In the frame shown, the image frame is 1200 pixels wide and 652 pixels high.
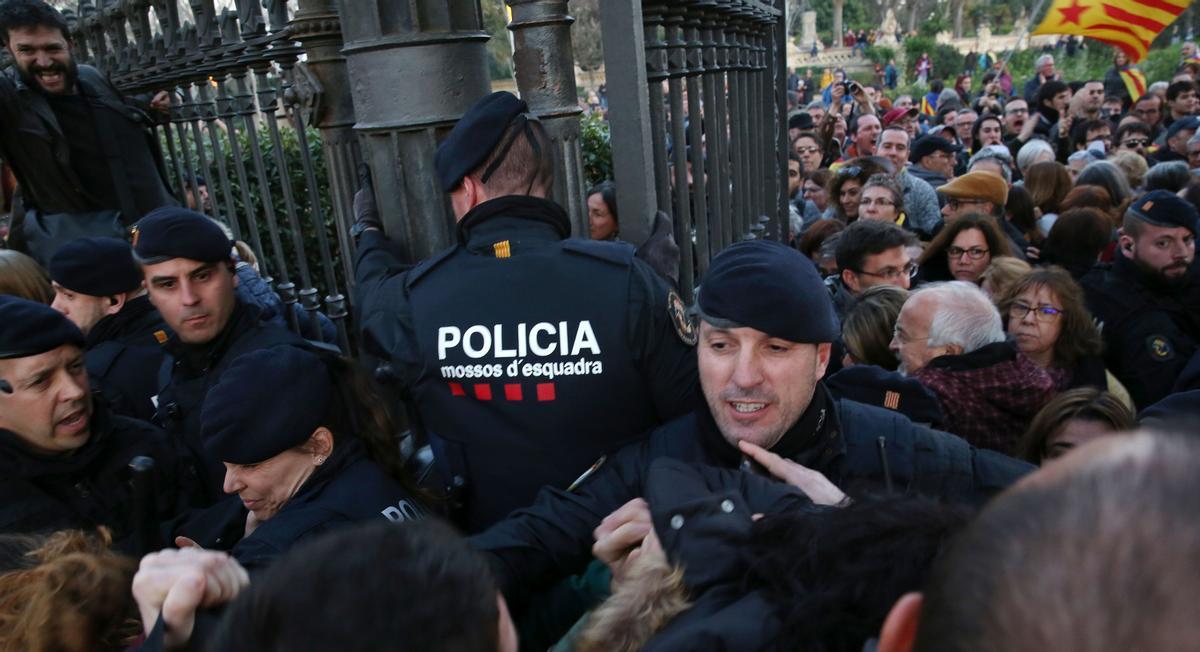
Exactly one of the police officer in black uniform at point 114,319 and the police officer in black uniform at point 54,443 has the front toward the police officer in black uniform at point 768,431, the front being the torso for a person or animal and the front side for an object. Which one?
the police officer in black uniform at point 54,443

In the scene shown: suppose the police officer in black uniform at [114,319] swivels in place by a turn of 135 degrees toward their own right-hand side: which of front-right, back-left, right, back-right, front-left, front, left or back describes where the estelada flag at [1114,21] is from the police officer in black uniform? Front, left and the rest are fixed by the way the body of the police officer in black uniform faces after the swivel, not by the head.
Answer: front-right

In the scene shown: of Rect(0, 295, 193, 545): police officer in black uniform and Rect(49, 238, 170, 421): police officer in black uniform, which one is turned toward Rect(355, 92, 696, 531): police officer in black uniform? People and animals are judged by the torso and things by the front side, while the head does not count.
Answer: Rect(0, 295, 193, 545): police officer in black uniform

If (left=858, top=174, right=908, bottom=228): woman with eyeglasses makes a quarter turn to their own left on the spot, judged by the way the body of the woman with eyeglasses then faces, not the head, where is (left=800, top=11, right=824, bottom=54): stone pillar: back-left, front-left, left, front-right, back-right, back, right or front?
back-left

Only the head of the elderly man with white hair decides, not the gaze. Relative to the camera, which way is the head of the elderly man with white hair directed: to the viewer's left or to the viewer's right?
to the viewer's left

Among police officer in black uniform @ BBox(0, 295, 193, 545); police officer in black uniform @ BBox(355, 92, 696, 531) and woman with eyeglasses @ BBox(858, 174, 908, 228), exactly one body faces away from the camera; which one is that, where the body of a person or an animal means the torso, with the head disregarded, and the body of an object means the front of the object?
police officer in black uniform @ BBox(355, 92, 696, 531)

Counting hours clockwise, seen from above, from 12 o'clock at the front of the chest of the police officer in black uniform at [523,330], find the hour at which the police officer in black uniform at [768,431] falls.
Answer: the police officer in black uniform at [768,431] is roughly at 4 o'clock from the police officer in black uniform at [523,330].

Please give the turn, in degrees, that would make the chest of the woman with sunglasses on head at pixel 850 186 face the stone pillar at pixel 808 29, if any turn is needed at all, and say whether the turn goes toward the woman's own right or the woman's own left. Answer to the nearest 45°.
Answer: approximately 135° to the woman's own right

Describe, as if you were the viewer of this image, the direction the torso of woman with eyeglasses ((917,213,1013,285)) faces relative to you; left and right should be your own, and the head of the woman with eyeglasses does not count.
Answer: facing the viewer and to the left of the viewer

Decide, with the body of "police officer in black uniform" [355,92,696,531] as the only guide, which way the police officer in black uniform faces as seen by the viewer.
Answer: away from the camera

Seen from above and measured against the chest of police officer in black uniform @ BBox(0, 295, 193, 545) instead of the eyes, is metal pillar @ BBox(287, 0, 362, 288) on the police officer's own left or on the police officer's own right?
on the police officer's own left

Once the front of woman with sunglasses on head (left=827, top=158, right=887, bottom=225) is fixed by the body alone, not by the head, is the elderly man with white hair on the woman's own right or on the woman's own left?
on the woman's own left

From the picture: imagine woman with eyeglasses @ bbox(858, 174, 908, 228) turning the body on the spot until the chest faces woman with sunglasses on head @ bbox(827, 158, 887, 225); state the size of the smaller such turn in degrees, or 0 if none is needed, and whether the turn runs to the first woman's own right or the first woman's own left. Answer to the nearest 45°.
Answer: approximately 135° to the first woman's own right
